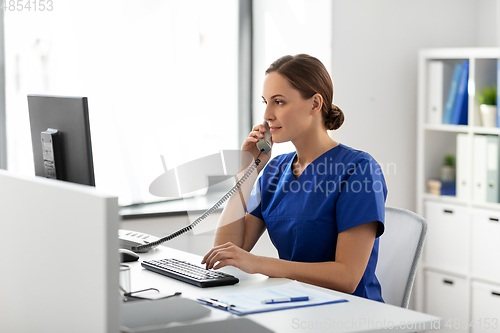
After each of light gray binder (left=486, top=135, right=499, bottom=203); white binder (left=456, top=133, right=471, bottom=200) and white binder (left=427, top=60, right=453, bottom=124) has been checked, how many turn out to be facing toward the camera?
3

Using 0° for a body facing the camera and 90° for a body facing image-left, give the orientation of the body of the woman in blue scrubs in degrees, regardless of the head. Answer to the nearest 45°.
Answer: approximately 45°

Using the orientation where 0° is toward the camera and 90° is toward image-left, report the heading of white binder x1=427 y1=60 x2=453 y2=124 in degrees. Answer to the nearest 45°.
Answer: approximately 0°

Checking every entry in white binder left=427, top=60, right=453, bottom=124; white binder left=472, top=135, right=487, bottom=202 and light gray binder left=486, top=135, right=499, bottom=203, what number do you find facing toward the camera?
3

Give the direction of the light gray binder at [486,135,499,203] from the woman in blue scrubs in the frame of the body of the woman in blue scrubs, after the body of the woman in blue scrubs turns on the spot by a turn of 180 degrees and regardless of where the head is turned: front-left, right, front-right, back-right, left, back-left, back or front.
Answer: front

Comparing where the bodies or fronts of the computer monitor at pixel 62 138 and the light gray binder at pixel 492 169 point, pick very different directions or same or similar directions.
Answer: very different directions

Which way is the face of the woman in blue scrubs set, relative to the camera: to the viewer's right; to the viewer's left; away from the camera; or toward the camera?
to the viewer's left
